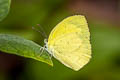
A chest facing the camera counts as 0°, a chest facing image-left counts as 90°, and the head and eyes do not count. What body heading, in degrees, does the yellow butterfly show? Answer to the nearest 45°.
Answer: approximately 90°

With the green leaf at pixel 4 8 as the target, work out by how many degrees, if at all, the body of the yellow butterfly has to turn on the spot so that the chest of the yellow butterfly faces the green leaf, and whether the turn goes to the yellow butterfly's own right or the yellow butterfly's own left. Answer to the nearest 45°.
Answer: approximately 45° to the yellow butterfly's own left
